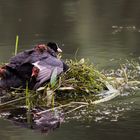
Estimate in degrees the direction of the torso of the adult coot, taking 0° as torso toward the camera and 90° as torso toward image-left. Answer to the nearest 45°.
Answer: approximately 270°
